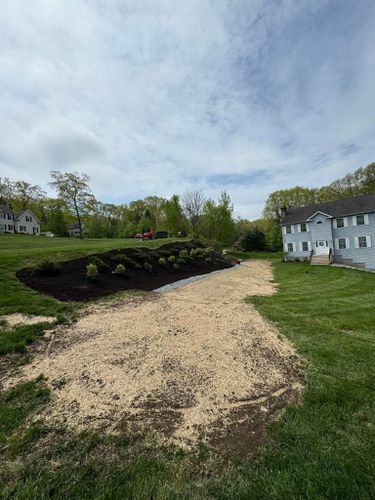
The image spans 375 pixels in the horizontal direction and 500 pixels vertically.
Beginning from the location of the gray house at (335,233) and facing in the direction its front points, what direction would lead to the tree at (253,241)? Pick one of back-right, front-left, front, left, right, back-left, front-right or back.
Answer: right

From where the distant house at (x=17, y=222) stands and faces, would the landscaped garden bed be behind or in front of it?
in front

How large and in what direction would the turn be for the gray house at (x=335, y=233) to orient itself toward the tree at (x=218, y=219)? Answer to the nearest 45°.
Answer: approximately 45° to its right

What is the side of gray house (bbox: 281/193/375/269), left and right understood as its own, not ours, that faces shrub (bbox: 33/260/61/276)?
front

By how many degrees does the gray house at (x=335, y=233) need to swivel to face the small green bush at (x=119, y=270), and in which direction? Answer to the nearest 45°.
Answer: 0° — it already faces it

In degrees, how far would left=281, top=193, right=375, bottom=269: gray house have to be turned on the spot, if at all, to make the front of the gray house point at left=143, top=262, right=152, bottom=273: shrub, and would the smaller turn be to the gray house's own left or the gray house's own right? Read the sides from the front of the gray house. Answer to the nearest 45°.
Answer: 0° — it already faces it

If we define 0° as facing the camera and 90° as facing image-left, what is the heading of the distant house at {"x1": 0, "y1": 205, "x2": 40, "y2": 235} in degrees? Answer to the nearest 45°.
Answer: approximately 315°

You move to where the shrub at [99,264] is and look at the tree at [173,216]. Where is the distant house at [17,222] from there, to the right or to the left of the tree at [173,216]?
left

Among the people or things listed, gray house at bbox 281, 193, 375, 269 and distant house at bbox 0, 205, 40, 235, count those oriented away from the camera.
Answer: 0

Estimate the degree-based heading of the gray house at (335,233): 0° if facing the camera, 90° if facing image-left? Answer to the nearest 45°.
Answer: approximately 45°

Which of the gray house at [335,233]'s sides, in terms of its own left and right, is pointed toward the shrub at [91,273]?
front
